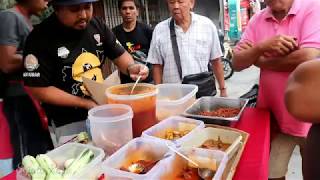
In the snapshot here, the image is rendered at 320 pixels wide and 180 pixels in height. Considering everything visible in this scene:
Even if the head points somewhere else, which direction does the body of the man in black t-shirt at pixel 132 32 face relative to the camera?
toward the camera

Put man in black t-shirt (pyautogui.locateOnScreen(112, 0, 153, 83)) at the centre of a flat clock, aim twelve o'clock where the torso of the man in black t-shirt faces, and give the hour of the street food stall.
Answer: The street food stall is roughly at 12 o'clock from the man in black t-shirt.

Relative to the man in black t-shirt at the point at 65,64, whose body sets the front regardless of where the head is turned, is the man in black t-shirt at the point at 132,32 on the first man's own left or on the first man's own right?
on the first man's own left

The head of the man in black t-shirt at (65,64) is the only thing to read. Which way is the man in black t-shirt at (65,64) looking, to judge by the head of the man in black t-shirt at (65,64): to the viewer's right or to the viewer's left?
to the viewer's right

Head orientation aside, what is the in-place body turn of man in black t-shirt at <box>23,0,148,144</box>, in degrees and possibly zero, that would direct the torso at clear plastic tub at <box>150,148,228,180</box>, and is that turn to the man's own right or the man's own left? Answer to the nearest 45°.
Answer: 0° — they already face it

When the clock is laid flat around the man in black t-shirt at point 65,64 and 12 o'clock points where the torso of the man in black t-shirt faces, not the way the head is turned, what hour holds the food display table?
The food display table is roughly at 12 o'clock from the man in black t-shirt.

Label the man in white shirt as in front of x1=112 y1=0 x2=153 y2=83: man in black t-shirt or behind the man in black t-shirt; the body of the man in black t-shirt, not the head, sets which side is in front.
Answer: in front

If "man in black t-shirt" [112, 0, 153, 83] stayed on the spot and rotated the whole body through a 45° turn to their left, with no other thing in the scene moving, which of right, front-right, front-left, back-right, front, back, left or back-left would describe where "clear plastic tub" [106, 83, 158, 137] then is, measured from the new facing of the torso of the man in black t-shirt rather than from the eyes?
front-right

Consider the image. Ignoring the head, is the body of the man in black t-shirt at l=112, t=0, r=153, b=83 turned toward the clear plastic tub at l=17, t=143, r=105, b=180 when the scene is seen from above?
yes

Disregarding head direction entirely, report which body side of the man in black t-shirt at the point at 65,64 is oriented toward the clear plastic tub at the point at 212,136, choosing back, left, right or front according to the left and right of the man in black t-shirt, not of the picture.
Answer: front

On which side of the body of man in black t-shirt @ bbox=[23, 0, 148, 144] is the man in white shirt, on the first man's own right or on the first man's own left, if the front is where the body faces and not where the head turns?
on the first man's own left

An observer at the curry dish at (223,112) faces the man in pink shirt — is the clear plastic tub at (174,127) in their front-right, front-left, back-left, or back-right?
back-right

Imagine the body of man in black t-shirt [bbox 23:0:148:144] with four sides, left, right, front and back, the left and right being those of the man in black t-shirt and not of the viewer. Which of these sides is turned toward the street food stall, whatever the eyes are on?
front

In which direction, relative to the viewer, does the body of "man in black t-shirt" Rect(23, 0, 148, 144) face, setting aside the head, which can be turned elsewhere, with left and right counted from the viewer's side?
facing the viewer and to the right of the viewer

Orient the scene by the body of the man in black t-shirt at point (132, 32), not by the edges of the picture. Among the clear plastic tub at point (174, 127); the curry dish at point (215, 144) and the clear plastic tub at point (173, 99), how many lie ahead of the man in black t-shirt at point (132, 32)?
3
